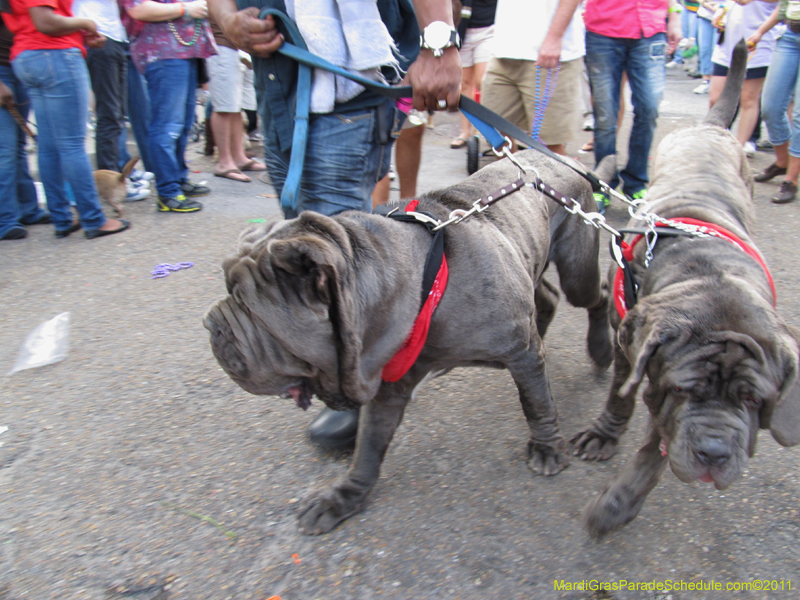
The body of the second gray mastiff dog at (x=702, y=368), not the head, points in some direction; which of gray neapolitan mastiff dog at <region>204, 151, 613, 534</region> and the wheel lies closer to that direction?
the gray neapolitan mastiff dog

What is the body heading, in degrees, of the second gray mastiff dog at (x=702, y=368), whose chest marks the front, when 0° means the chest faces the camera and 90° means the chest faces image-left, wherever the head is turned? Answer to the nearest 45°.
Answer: approximately 0°
